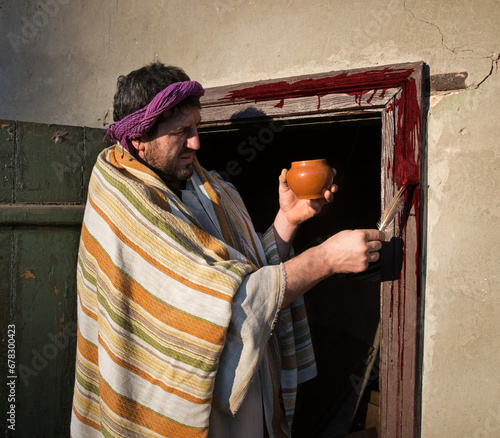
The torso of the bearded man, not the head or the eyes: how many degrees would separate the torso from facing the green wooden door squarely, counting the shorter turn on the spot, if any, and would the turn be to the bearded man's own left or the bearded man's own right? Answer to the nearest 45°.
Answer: approximately 135° to the bearded man's own left

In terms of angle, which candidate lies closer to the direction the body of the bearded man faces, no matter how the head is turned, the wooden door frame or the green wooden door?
the wooden door frame

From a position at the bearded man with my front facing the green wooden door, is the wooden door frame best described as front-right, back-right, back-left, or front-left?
back-right

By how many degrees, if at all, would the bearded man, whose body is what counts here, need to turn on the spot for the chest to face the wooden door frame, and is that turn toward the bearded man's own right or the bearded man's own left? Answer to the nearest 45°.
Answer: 0° — they already face it

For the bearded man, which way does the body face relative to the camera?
to the viewer's right
